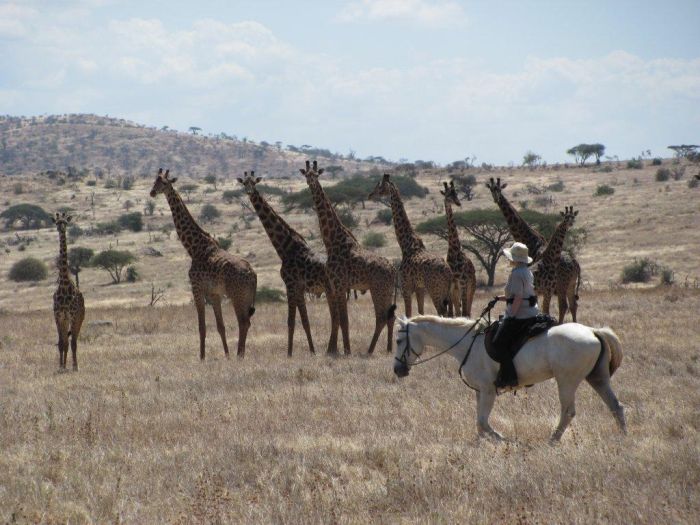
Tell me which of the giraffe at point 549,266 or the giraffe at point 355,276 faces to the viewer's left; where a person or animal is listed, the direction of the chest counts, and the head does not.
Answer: the giraffe at point 355,276

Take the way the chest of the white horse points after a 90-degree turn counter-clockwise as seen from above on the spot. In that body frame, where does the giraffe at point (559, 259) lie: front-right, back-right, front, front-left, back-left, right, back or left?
back

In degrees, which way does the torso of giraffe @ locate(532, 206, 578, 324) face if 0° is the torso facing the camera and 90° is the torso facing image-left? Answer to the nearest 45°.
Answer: approximately 315°

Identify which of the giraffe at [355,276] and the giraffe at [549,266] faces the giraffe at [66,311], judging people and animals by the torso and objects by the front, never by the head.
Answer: the giraffe at [355,276]

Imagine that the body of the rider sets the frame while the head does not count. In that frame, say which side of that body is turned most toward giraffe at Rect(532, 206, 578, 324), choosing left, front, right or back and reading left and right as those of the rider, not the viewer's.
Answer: right

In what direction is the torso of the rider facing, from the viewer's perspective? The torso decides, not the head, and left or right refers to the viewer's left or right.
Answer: facing to the left of the viewer

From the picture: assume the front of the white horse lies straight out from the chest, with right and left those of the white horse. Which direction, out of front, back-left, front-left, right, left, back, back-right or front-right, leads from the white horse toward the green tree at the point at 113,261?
front-right

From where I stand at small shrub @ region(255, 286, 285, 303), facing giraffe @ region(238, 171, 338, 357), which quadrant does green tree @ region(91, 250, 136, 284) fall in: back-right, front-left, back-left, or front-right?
back-right

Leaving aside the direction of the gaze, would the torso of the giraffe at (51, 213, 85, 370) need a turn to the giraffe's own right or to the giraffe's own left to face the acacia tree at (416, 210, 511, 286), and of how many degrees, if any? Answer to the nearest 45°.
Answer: approximately 135° to the giraffe's own left

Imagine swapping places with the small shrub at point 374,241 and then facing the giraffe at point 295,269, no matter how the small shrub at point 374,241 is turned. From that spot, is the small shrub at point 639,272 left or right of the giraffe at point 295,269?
left

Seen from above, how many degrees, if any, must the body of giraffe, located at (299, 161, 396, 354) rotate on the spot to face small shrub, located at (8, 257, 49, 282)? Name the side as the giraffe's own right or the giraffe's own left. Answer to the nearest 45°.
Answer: approximately 45° to the giraffe's own right

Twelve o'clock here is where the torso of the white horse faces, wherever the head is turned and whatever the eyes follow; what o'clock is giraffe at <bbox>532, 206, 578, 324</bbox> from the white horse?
The giraffe is roughly at 3 o'clock from the white horse.

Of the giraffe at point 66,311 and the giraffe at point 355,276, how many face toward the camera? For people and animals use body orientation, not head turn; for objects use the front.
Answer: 1

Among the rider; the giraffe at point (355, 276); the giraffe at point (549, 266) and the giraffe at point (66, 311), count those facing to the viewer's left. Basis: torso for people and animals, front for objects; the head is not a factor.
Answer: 2
